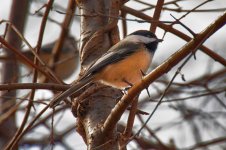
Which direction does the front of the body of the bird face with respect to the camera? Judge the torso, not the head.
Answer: to the viewer's right
